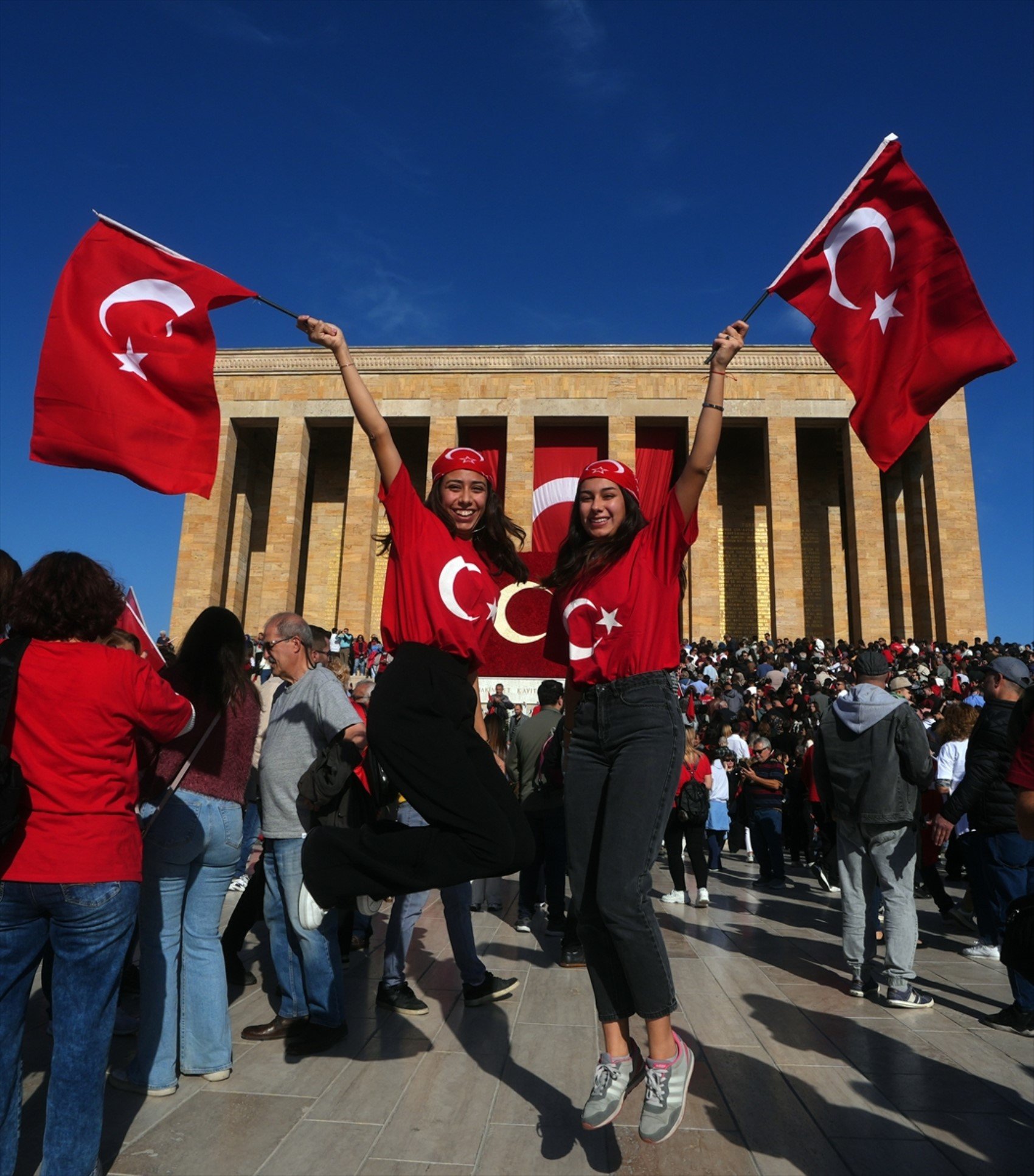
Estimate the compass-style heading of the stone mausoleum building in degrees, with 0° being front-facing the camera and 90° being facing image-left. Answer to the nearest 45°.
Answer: approximately 0°

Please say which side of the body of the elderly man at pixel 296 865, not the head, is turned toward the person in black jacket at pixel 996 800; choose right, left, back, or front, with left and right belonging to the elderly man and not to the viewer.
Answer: back

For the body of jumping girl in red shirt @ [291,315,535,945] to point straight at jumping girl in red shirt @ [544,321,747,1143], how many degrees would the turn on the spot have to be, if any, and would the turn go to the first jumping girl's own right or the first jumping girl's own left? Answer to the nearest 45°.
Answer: approximately 45° to the first jumping girl's own left

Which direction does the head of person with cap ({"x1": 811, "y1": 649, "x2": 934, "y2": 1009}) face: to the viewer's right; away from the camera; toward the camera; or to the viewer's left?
away from the camera

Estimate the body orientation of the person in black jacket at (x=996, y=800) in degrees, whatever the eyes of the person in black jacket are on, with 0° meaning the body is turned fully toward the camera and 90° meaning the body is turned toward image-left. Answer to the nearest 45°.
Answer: approximately 90°

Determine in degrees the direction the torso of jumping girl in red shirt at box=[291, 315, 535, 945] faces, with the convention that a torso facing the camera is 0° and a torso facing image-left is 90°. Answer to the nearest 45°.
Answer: approximately 315°
